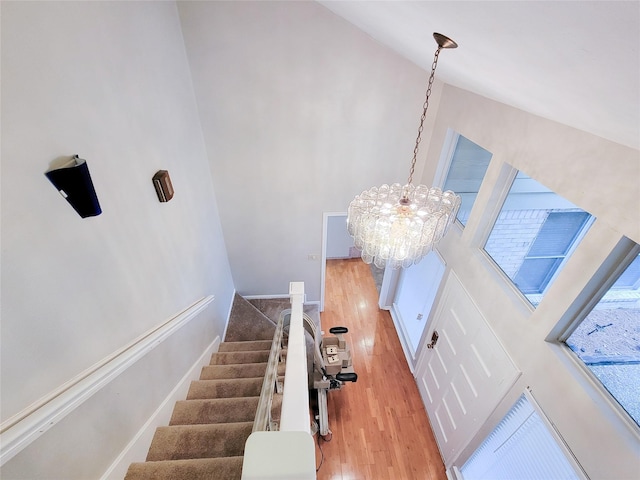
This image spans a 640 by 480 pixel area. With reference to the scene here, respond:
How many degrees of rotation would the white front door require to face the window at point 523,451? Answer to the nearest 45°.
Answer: approximately 90° to its left

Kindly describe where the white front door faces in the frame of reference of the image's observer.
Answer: facing the viewer and to the left of the viewer

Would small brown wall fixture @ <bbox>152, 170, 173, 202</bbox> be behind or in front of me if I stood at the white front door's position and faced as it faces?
in front

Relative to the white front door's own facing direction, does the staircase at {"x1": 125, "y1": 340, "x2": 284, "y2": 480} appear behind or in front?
in front

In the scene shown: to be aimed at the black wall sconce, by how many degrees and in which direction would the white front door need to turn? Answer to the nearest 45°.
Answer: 0° — it already faces it
